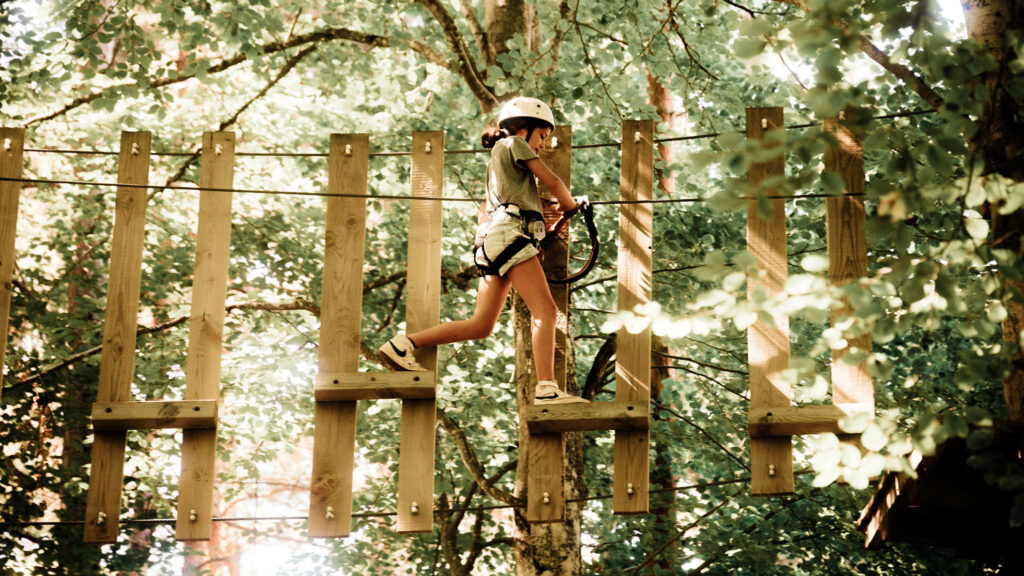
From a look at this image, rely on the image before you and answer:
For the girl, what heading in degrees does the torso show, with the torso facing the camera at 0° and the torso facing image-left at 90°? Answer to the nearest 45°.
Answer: approximately 270°

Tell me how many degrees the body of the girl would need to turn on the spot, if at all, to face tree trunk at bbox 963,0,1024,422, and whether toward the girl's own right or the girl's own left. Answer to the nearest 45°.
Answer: approximately 45° to the girl's own right

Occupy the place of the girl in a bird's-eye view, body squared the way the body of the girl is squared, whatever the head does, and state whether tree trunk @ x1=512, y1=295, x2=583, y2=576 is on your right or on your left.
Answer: on your left

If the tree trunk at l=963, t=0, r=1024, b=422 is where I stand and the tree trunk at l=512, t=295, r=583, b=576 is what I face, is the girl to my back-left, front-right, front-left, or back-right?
front-left
